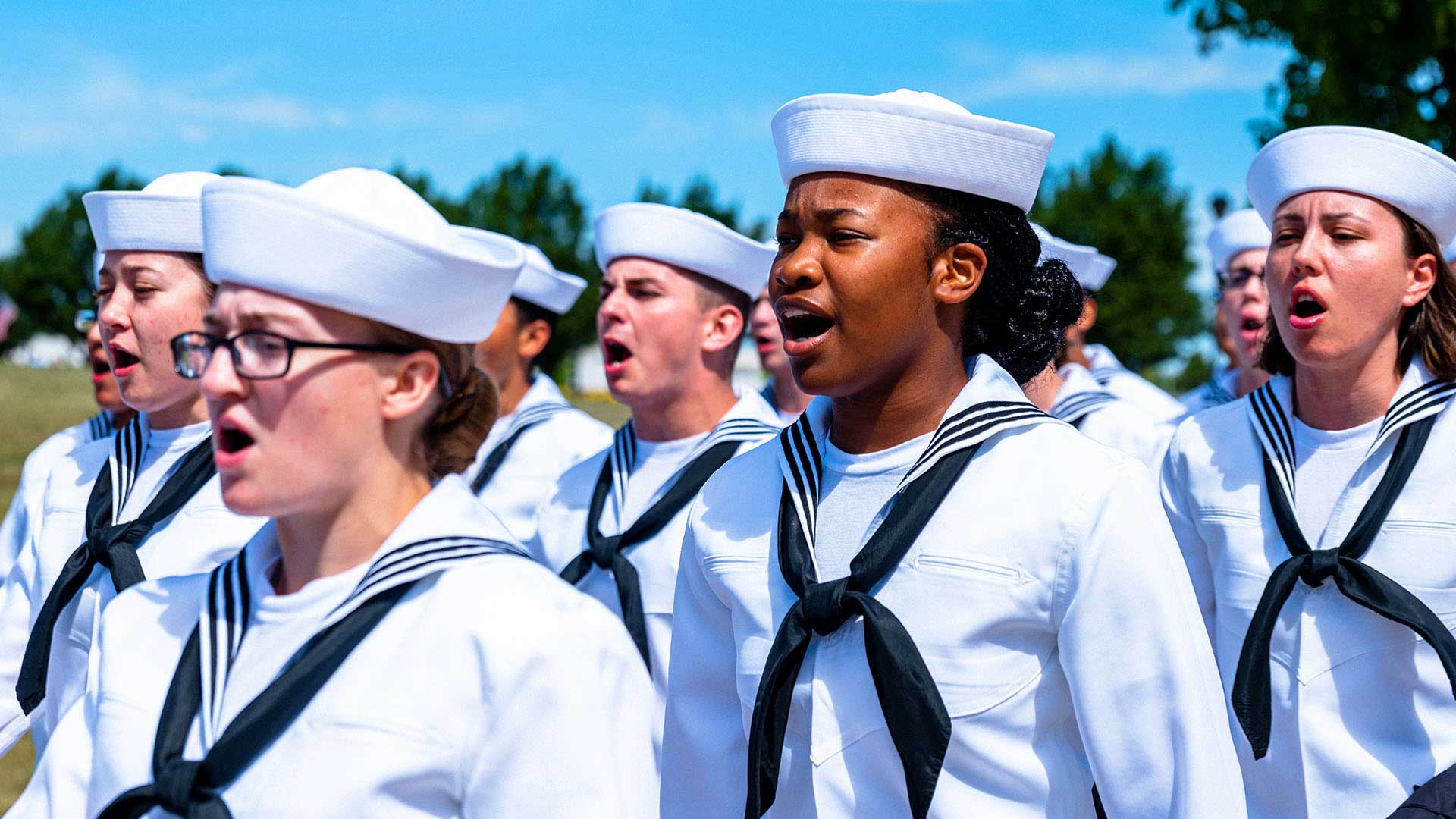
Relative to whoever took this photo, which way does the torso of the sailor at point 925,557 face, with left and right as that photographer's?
facing the viewer and to the left of the viewer

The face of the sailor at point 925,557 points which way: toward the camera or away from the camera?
toward the camera

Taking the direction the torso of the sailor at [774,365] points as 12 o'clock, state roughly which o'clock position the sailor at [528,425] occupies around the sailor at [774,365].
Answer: the sailor at [528,425] is roughly at 12 o'clock from the sailor at [774,365].

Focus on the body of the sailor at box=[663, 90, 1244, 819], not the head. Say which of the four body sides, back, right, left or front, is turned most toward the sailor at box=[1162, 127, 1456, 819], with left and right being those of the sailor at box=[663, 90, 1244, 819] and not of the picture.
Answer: back

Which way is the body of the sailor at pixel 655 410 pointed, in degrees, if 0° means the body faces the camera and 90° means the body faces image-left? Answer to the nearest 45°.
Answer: approximately 45°

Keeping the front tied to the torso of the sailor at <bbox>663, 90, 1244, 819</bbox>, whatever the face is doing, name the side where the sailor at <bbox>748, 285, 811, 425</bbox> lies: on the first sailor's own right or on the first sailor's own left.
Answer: on the first sailor's own right

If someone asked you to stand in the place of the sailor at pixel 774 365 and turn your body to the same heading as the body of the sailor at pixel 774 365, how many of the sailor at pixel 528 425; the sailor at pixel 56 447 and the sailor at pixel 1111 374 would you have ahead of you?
2

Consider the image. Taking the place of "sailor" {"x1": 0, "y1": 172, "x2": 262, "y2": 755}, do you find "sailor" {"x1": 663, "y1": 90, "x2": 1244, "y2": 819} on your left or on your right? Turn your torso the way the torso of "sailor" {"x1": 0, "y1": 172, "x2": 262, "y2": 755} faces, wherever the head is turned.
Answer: on your left

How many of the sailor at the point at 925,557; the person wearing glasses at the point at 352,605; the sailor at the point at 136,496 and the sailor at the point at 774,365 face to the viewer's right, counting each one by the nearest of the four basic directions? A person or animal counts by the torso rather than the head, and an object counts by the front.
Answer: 0

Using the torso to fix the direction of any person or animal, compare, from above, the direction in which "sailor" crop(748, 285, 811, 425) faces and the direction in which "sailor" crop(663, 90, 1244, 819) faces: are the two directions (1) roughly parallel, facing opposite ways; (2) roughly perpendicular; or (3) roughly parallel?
roughly parallel

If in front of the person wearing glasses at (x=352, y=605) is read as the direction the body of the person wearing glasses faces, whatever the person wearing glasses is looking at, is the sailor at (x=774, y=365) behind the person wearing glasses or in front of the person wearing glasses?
behind

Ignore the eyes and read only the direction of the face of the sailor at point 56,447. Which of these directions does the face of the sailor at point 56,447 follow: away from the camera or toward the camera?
toward the camera

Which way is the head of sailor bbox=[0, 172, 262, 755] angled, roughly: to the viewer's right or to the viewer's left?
to the viewer's left

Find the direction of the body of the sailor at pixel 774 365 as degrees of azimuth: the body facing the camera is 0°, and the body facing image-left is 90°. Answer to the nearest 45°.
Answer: approximately 45°

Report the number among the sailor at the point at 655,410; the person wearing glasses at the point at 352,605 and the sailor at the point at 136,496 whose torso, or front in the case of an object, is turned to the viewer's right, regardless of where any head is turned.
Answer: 0
